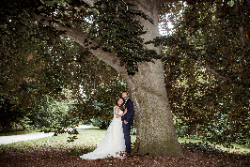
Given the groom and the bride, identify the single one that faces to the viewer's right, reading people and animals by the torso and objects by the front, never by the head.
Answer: the bride

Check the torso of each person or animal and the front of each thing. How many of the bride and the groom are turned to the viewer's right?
1

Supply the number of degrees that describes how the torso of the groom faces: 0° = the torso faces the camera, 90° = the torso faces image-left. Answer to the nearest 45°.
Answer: approximately 45°

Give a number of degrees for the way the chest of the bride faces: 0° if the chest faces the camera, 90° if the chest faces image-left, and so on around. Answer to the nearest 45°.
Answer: approximately 270°

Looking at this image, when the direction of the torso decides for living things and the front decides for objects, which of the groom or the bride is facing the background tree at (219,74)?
the bride
